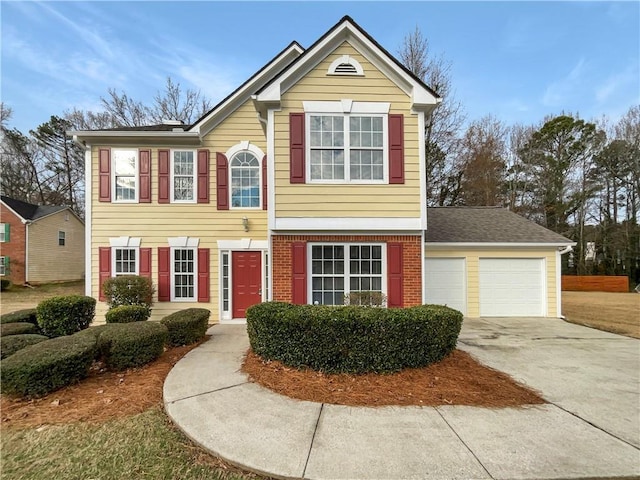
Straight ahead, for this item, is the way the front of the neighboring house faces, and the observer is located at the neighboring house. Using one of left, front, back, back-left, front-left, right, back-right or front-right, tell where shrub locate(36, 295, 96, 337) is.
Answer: front-left

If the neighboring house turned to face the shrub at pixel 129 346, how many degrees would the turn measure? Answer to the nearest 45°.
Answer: approximately 45° to its left

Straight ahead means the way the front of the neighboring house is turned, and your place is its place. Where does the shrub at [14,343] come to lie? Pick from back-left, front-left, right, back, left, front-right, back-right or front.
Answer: front-left

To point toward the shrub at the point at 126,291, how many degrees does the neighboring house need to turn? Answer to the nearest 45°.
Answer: approximately 45° to its left

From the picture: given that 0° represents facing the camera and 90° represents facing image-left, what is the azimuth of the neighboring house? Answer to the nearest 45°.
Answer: approximately 45°

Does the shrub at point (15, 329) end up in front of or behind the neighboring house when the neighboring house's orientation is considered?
in front

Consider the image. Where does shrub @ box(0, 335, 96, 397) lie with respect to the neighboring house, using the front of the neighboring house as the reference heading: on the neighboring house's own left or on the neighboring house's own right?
on the neighboring house's own left

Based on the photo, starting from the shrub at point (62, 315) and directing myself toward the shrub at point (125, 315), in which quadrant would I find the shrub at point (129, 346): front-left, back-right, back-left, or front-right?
front-right

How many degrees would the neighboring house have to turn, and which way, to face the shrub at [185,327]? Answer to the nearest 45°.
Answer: approximately 45° to its left

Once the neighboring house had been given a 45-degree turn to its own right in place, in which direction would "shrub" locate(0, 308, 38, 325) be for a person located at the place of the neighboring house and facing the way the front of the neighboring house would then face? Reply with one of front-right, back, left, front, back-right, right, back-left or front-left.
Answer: left
